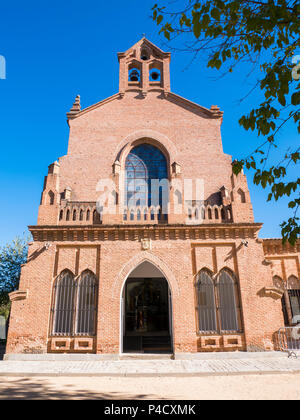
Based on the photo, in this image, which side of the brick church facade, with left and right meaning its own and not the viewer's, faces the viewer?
front
